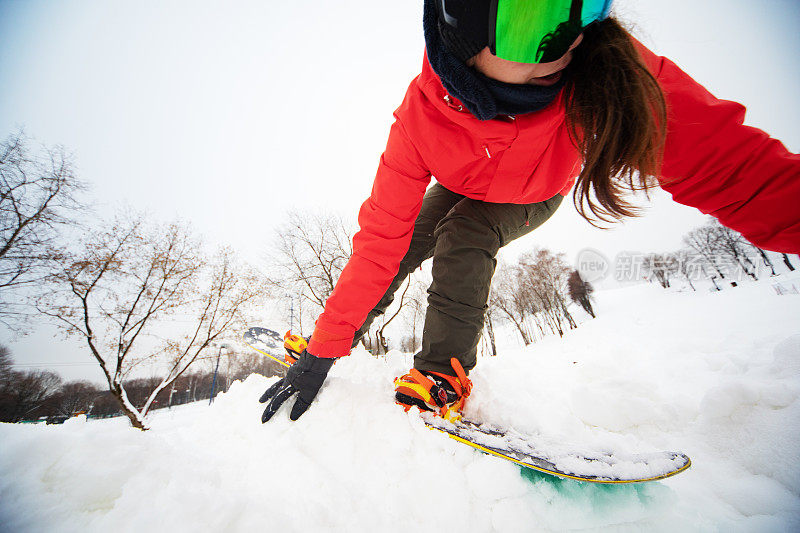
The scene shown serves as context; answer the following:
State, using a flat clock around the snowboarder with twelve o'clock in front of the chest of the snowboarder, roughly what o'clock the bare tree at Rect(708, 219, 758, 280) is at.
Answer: The bare tree is roughly at 7 o'clock from the snowboarder.

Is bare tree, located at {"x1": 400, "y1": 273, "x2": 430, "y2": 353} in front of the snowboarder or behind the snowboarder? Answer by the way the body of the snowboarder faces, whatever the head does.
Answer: behind

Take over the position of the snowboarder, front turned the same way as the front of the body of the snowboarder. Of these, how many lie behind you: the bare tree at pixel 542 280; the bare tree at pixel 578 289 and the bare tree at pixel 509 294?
3

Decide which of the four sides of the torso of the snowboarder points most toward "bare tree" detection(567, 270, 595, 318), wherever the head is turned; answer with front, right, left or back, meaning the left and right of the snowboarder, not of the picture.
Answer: back

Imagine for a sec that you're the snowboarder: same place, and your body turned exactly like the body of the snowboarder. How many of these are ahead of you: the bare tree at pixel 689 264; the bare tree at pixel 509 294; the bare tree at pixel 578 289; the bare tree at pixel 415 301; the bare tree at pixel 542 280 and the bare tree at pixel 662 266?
0

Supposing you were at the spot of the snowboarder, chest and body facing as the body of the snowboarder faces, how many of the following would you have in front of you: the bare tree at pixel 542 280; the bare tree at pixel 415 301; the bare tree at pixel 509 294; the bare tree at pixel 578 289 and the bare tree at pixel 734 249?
0

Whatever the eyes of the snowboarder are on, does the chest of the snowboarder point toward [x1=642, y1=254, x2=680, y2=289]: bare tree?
no

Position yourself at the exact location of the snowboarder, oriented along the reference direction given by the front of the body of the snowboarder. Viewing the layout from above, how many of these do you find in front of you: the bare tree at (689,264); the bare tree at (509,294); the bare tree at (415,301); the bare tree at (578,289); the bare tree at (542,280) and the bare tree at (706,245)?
0

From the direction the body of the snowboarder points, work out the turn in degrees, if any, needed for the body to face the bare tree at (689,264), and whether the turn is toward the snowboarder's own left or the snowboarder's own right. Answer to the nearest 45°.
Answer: approximately 180°

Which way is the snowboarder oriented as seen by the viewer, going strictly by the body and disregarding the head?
toward the camera

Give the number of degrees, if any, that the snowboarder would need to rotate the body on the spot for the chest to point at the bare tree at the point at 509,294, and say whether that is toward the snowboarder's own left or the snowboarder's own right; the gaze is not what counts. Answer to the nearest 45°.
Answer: approximately 180°

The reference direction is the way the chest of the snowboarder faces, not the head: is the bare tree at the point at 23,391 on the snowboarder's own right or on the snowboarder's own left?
on the snowboarder's own right

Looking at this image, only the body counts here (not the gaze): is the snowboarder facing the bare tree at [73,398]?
no

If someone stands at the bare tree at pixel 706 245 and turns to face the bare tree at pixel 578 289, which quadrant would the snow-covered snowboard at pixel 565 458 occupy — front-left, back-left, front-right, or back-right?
front-left

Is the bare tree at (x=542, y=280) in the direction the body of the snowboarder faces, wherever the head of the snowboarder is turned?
no
